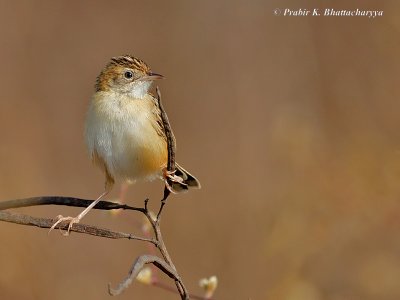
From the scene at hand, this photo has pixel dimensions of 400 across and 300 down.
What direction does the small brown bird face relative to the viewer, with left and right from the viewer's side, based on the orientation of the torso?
facing the viewer and to the left of the viewer

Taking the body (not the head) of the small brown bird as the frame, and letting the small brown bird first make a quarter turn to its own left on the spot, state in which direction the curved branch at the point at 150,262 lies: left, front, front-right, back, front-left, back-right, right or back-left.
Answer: front-right
